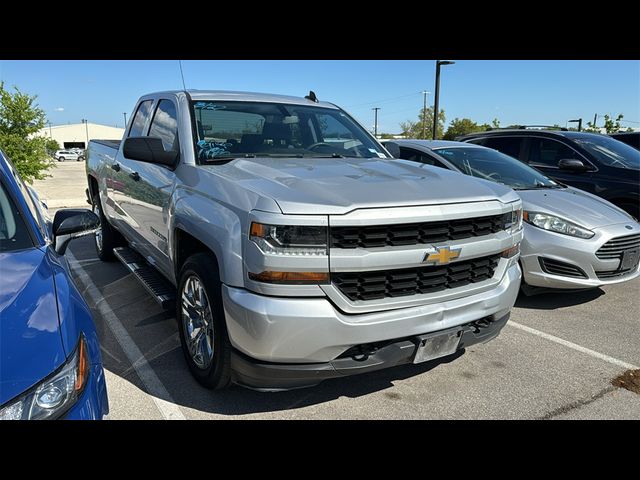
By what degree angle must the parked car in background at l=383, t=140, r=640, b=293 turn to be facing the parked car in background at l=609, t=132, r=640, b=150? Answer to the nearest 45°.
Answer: approximately 135° to its left

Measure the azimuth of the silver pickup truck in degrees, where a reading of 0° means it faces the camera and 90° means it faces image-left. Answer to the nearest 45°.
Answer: approximately 315°

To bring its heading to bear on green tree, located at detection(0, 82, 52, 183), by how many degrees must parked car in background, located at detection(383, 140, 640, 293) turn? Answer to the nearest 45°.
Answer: approximately 135° to its right

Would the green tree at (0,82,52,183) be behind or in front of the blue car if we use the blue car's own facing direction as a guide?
behind

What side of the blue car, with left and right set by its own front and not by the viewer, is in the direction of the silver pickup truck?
left

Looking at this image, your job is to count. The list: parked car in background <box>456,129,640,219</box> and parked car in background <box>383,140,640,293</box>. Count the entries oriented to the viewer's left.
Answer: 0

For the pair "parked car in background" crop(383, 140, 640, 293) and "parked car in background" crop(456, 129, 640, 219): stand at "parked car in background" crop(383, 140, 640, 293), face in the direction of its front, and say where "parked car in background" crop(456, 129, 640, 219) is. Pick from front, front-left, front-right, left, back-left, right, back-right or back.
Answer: back-left

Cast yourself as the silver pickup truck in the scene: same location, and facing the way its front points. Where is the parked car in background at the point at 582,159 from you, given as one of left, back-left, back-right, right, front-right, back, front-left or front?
left

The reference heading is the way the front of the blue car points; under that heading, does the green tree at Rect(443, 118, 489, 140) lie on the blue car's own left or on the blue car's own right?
on the blue car's own left

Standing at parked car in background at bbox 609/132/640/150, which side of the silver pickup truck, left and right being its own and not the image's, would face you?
left
